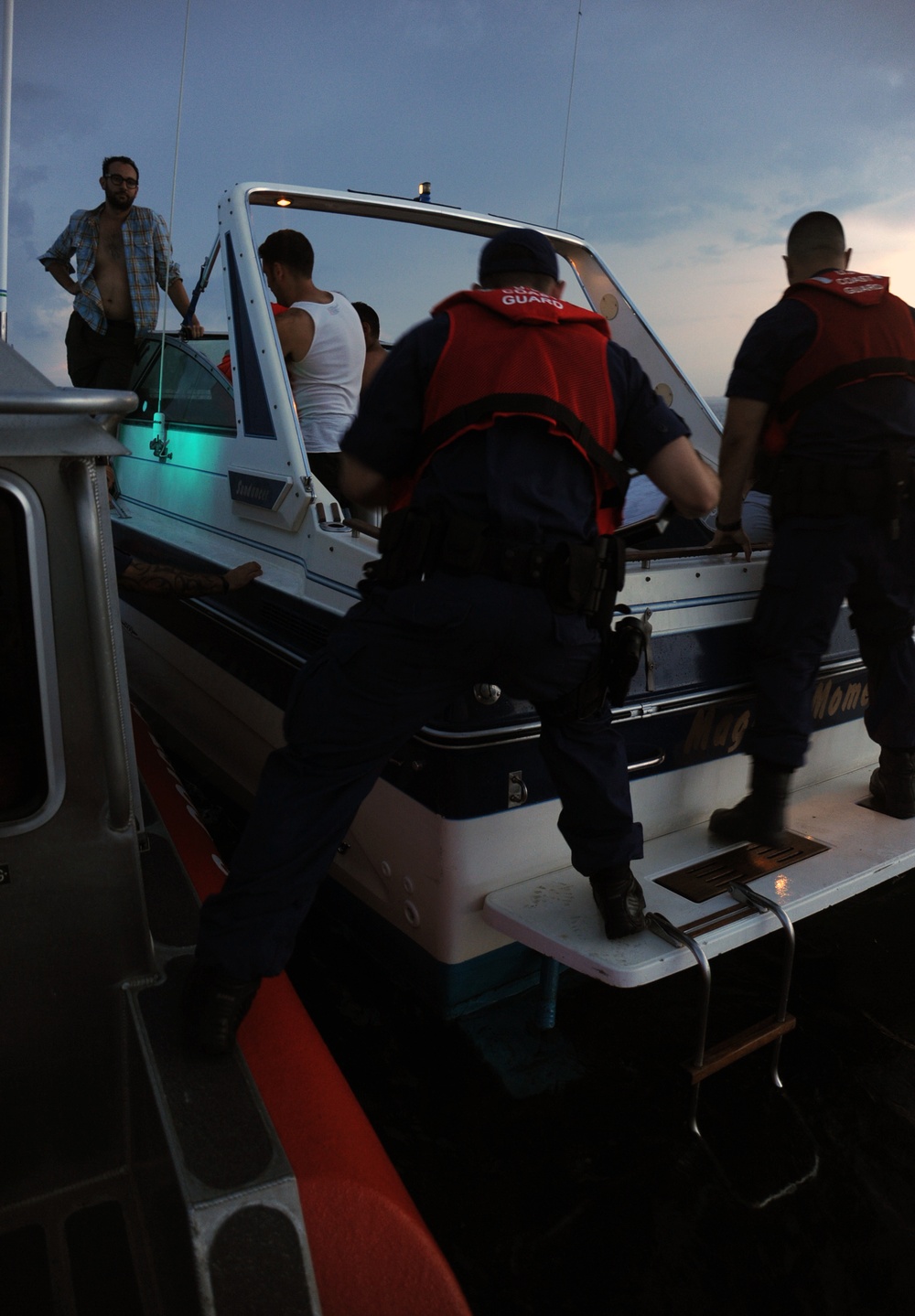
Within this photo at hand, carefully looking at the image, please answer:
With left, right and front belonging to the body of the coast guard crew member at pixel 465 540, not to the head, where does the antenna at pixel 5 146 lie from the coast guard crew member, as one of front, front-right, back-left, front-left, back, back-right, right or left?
front-left

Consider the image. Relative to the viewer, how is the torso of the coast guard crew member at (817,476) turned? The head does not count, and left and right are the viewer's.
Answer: facing away from the viewer and to the left of the viewer

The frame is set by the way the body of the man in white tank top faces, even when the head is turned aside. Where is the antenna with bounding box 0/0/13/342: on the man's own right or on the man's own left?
on the man's own left

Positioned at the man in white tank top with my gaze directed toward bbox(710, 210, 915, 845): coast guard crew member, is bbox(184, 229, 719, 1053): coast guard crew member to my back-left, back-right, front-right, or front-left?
front-right

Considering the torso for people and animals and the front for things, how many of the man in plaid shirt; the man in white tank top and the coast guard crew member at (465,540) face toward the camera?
1

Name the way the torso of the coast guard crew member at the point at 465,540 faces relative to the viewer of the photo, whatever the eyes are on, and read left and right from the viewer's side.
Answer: facing away from the viewer

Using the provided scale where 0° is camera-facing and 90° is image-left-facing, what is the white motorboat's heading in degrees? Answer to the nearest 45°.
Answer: approximately 135°

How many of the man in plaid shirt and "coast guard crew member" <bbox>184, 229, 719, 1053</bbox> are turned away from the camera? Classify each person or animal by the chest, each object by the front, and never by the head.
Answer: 1

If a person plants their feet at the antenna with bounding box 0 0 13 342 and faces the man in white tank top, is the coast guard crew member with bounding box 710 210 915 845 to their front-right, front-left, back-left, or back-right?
front-right

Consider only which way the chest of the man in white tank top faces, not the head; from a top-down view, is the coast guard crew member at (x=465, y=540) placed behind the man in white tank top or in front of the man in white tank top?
behind

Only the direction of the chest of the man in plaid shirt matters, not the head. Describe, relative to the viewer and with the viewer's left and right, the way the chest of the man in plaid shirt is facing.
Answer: facing the viewer

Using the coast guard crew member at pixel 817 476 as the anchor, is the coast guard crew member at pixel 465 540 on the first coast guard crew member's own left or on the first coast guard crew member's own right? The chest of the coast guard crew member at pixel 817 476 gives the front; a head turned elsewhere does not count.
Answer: on the first coast guard crew member's own left

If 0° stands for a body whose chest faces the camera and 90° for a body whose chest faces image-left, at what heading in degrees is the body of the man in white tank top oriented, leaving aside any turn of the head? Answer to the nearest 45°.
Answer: approximately 135°

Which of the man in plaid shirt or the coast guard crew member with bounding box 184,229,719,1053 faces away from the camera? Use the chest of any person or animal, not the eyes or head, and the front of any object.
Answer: the coast guard crew member
